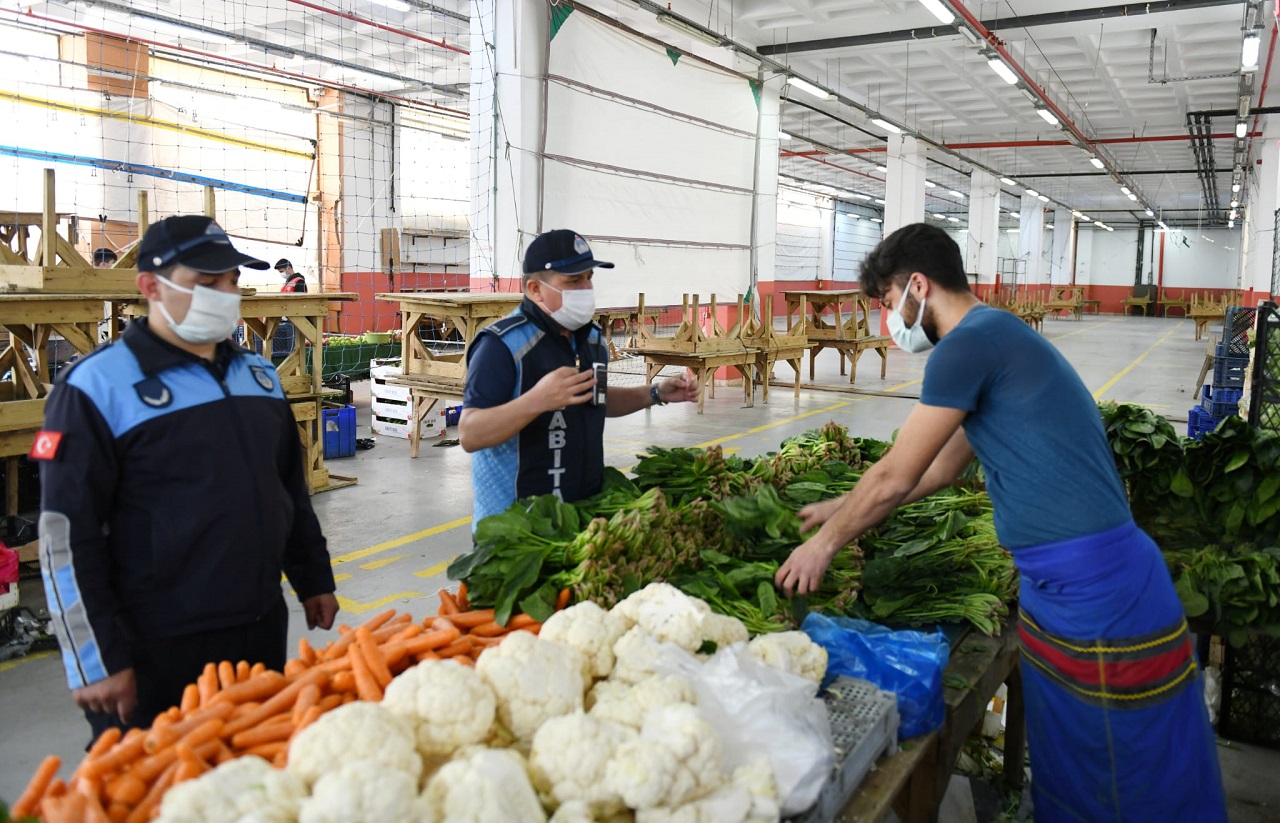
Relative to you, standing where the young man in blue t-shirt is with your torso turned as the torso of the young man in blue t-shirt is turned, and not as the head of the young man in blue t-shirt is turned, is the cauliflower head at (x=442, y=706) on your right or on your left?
on your left

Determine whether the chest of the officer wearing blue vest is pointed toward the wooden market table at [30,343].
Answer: no

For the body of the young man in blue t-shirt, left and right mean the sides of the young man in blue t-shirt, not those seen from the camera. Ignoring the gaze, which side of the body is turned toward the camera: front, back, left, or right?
left

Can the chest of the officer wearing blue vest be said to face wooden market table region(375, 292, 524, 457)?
no

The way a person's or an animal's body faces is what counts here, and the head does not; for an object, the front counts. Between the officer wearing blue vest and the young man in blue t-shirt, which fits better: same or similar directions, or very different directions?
very different directions

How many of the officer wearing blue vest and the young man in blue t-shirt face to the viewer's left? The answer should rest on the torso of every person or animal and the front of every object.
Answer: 1

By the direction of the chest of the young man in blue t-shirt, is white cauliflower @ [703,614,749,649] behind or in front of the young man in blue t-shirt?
in front

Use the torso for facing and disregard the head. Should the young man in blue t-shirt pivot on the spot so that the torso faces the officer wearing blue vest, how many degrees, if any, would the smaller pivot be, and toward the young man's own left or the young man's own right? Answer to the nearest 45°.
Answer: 0° — they already face them

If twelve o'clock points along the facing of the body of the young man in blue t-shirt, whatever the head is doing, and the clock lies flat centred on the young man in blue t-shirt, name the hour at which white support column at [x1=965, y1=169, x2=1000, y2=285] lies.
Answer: The white support column is roughly at 3 o'clock from the young man in blue t-shirt.

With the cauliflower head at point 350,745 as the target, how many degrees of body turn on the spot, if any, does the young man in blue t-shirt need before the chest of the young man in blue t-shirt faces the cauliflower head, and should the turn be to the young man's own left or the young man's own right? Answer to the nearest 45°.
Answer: approximately 45° to the young man's own left

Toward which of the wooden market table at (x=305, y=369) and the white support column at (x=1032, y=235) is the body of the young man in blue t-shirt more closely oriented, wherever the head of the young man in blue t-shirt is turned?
the wooden market table

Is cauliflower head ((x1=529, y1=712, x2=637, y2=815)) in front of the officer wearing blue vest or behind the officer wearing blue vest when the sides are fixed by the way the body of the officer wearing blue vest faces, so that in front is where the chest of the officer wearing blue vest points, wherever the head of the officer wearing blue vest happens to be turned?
in front

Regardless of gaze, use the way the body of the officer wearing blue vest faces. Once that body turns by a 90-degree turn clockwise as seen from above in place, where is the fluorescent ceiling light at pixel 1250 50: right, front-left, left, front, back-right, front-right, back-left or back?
back

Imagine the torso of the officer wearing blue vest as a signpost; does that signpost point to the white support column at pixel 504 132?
no

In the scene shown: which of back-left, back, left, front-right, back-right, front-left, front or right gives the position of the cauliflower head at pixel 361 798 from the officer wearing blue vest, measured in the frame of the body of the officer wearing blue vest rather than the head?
front-right

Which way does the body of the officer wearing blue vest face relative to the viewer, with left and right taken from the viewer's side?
facing the viewer and to the right of the viewer
